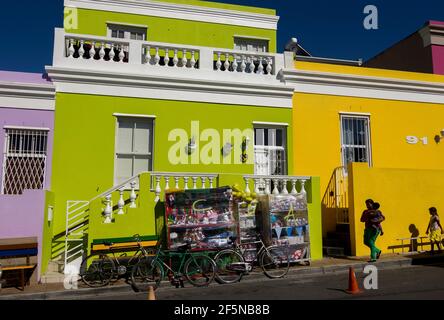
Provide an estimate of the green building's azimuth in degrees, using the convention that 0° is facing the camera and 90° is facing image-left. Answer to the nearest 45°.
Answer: approximately 0°

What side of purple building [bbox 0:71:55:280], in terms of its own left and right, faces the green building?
left

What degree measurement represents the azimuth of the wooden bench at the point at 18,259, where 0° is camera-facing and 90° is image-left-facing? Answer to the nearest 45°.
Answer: approximately 0°

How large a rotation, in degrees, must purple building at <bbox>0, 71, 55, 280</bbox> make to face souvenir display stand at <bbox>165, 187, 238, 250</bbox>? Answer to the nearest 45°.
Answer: approximately 45° to its left

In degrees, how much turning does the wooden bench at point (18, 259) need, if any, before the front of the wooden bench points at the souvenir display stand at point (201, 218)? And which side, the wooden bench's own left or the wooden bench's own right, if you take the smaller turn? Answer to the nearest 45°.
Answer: approximately 90° to the wooden bench's own left

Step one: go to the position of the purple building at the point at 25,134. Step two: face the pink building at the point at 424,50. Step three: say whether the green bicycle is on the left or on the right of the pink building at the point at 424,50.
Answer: right

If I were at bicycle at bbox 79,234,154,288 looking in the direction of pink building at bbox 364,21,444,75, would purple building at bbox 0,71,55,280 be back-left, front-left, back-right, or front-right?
back-left

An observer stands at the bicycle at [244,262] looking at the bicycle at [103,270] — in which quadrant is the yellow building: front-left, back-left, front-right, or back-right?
back-right
